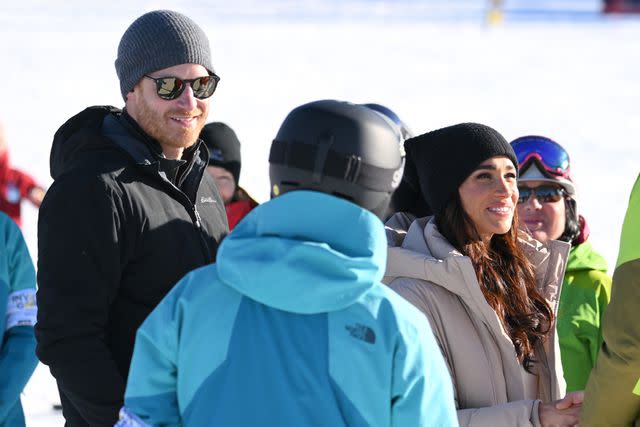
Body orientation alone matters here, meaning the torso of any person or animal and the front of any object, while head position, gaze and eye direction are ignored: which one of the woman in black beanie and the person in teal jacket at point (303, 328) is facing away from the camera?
the person in teal jacket

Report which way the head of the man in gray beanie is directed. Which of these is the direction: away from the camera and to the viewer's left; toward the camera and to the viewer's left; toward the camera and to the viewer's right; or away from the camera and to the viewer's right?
toward the camera and to the viewer's right

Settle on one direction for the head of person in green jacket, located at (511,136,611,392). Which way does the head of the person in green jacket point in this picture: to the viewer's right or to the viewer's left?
to the viewer's left

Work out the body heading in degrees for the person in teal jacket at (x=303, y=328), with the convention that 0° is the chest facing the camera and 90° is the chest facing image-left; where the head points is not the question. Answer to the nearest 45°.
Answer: approximately 180°

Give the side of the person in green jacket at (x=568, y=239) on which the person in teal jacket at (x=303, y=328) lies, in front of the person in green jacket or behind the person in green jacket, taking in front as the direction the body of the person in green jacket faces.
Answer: in front

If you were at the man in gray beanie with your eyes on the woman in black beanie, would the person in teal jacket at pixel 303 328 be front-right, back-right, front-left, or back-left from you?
front-right

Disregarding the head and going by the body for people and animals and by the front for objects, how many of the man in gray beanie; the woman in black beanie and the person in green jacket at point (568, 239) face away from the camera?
0

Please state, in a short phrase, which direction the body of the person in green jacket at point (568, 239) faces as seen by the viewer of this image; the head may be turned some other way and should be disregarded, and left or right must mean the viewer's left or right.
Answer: facing the viewer and to the left of the viewer

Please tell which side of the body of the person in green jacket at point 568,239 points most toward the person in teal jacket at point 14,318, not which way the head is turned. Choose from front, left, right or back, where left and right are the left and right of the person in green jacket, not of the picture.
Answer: front

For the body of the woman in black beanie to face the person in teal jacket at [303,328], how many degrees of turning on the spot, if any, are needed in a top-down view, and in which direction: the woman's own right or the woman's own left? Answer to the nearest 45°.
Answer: approximately 45° to the woman's own right

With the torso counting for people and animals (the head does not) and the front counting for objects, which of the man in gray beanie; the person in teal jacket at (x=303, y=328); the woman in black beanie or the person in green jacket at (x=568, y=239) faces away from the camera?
the person in teal jacket

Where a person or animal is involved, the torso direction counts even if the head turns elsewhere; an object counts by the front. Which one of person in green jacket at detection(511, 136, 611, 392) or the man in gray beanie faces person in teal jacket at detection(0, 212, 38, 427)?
the person in green jacket
